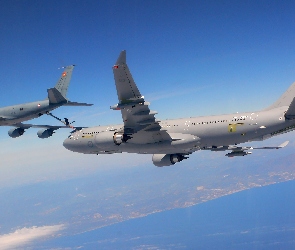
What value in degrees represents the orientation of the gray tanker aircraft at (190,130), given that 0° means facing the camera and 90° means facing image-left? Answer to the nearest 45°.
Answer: approximately 135°

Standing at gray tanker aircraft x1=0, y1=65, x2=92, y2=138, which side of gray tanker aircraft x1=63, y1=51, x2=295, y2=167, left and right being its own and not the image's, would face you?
front
